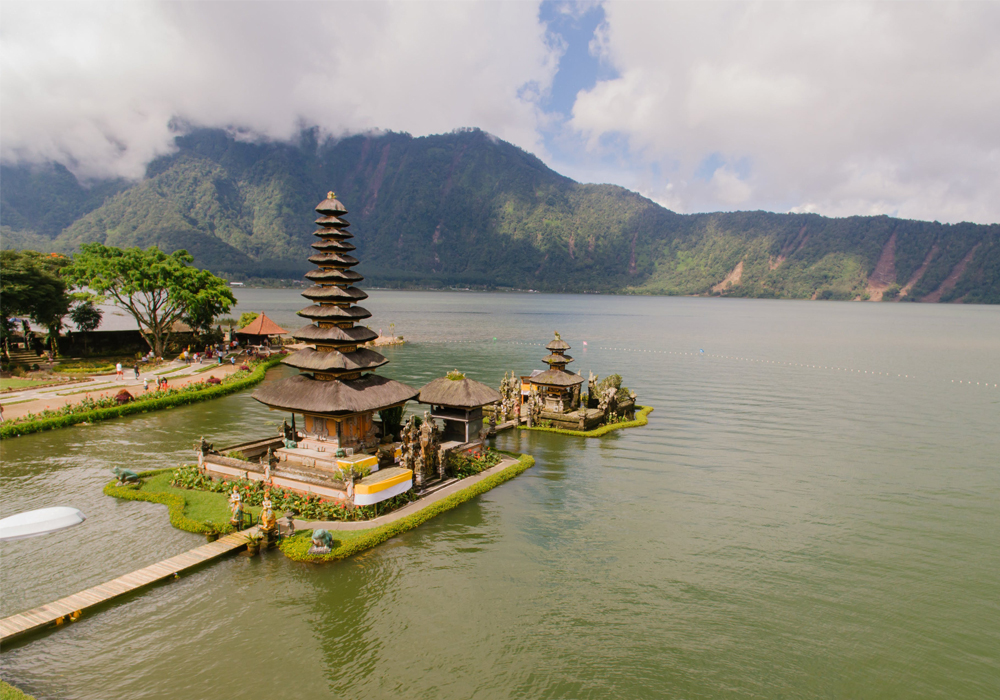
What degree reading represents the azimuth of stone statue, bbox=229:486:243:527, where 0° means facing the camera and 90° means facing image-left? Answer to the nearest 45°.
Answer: approximately 45°

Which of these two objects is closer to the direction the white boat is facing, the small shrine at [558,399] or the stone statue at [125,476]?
the small shrine

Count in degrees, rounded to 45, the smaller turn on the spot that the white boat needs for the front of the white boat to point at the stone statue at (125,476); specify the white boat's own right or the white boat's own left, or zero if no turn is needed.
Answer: approximately 90° to the white boat's own left

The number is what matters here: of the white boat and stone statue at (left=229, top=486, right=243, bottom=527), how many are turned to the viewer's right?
1

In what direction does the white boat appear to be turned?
to the viewer's right

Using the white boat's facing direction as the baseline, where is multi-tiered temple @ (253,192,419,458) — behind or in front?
in front

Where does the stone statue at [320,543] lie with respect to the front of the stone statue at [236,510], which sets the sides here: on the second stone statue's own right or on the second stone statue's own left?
on the second stone statue's own left

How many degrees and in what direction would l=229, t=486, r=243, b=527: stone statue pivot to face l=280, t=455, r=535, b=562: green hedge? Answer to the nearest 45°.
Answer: approximately 90° to its left

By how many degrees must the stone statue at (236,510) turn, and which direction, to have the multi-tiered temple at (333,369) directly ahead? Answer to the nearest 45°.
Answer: approximately 180°

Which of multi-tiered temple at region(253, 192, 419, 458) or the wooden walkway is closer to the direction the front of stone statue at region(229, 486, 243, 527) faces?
the wooden walkway

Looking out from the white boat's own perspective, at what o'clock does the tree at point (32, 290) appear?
The tree is roughly at 9 o'clock from the white boat.
